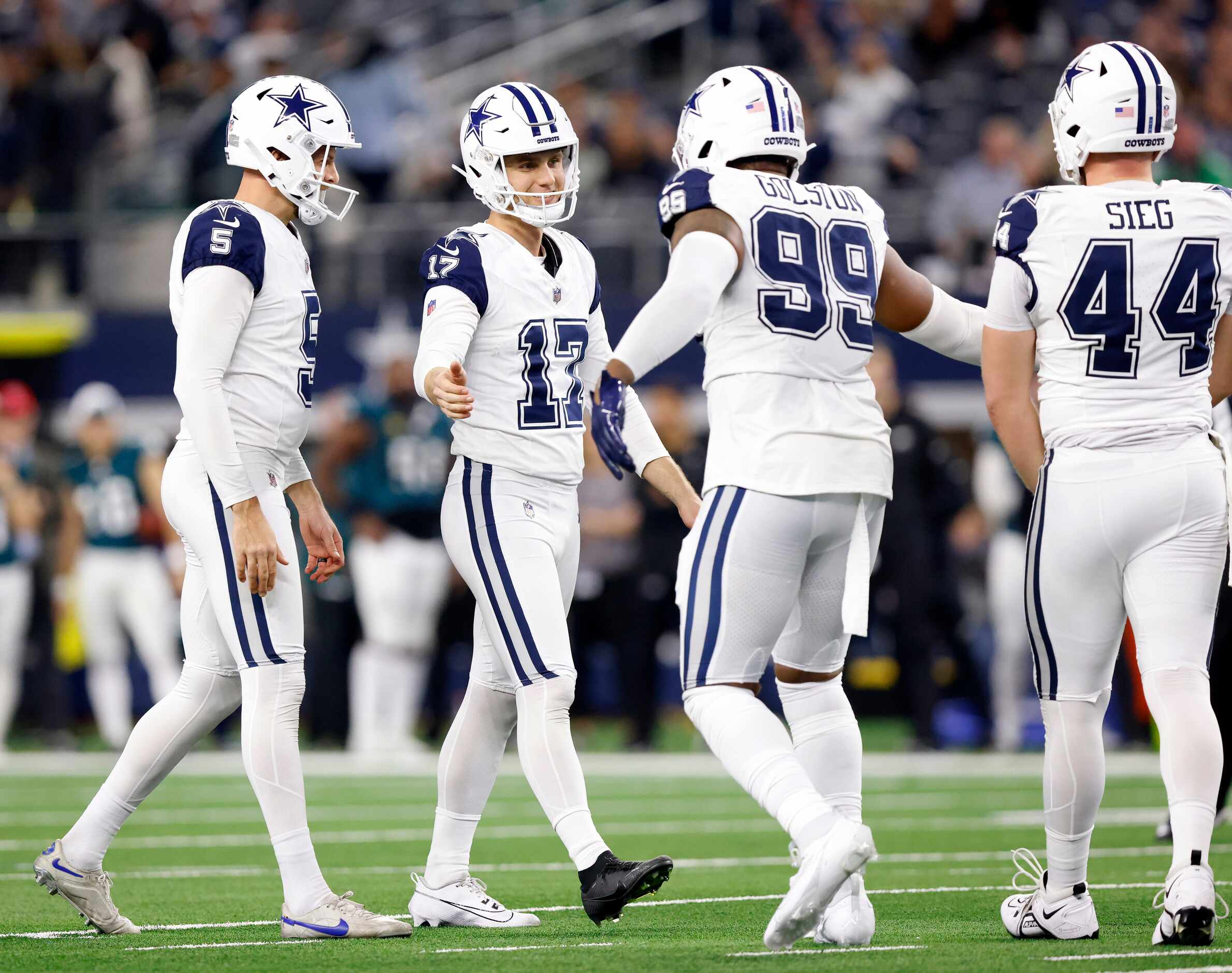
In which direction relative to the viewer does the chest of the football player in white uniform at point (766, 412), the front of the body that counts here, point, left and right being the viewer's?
facing away from the viewer and to the left of the viewer

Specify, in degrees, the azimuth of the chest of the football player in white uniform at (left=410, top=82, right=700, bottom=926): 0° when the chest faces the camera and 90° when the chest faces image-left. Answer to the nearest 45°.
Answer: approximately 315°

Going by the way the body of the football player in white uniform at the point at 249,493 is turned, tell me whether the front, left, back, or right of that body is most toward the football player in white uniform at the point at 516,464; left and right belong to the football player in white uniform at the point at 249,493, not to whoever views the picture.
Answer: front

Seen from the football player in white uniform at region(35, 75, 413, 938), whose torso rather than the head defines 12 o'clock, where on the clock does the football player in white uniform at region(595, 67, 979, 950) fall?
the football player in white uniform at region(595, 67, 979, 950) is roughly at 1 o'clock from the football player in white uniform at region(35, 75, 413, 938).

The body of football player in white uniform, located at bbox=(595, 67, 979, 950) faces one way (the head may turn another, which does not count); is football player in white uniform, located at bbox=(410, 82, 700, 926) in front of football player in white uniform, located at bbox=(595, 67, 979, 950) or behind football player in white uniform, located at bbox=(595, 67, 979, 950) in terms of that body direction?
in front

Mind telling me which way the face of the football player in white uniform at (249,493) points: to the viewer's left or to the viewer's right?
to the viewer's right

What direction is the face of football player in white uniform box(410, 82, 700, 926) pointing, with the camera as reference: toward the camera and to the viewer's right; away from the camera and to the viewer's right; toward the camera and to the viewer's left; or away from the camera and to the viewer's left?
toward the camera and to the viewer's right

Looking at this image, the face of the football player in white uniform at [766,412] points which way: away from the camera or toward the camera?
away from the camera

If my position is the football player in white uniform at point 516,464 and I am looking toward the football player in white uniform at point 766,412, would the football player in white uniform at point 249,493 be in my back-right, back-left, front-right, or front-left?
back-right

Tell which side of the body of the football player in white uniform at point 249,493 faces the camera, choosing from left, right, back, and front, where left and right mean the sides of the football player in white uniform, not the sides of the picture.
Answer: right

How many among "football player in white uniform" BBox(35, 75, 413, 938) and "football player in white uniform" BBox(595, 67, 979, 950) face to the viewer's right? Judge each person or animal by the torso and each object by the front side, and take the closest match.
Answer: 1

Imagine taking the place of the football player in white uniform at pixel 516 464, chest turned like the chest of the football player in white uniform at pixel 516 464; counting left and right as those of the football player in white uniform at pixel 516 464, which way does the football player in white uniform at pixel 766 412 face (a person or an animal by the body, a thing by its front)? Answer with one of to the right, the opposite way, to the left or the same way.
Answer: the opposite way
